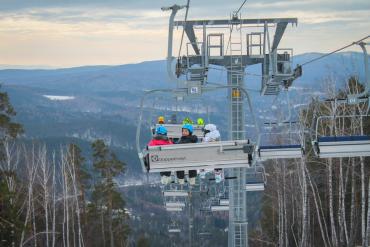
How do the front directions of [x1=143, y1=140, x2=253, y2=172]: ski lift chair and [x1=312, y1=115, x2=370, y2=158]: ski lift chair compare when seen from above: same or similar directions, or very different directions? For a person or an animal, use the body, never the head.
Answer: very different directions

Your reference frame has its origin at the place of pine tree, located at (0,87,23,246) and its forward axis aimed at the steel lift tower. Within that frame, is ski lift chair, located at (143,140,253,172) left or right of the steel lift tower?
right

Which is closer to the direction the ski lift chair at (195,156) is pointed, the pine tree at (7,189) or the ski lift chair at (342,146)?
the pine tree

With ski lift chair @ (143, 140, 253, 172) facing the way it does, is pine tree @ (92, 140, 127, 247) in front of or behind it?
in front

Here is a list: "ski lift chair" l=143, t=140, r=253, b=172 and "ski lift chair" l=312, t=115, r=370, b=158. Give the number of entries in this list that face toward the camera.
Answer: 1
